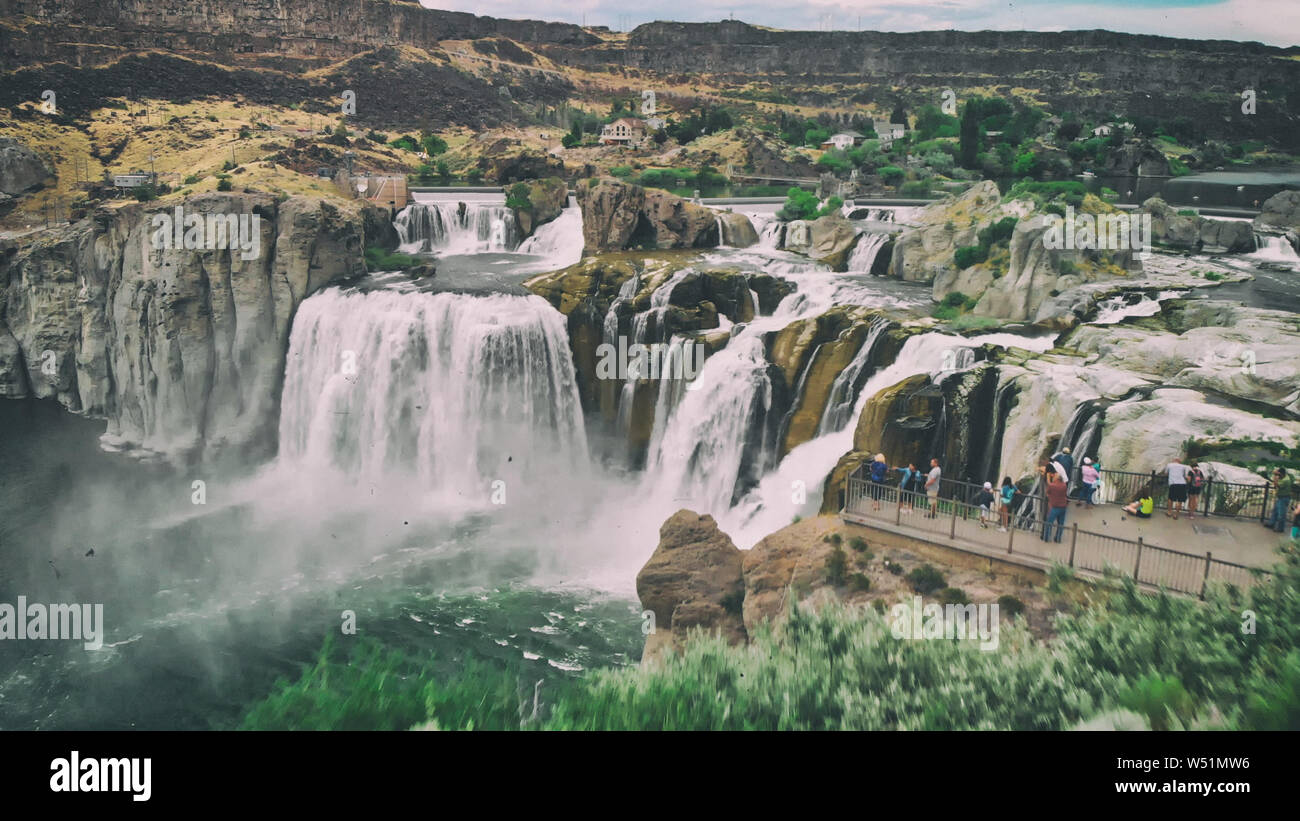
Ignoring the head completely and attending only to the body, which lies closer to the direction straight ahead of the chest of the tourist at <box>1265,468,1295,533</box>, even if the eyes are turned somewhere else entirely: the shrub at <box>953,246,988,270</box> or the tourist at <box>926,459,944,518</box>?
the tourist

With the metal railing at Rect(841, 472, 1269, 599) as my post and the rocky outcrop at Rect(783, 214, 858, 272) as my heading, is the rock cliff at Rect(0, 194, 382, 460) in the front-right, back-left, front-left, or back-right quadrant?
front-left

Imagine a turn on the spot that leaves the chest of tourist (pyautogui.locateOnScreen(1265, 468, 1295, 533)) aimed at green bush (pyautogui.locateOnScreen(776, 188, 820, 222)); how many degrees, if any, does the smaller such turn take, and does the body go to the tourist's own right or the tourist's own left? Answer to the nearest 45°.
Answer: approximately 45° to the tourist's own right

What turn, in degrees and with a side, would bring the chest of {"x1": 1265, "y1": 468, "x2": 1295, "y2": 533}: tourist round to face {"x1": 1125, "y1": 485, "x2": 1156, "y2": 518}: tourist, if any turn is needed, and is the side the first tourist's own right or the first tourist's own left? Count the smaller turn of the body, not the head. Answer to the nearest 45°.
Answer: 0° — they already face them

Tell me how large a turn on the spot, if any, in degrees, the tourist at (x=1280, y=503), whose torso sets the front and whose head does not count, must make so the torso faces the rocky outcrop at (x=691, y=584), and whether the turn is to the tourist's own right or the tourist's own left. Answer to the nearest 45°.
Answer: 0° — they already face it

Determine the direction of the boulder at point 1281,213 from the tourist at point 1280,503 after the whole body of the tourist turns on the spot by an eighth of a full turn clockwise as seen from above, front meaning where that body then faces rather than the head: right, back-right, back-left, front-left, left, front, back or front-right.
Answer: front-right

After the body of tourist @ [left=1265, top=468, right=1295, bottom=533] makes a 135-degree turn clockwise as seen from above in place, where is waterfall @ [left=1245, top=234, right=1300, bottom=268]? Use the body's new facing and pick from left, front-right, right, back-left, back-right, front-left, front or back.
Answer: front-left

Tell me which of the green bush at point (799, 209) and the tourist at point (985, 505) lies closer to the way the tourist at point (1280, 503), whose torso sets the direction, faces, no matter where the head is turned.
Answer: the tourist

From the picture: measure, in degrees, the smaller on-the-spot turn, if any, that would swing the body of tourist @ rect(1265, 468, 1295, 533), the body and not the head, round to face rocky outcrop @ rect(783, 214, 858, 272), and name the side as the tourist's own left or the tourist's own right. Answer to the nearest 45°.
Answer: approximately 45° to the tourist's own right

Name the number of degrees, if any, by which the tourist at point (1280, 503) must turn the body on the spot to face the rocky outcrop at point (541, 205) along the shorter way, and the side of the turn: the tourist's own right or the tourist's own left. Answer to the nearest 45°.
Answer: approximately 45° to the tourist's own right

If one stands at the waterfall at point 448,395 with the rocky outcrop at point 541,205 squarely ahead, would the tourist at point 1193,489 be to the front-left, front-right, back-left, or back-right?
back-right

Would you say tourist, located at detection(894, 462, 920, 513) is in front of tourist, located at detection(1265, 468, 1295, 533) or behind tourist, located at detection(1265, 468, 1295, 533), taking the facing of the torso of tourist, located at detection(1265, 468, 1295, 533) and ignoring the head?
in front

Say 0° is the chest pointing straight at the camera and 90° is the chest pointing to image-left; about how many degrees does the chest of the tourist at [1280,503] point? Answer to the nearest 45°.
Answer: approximately 90°
